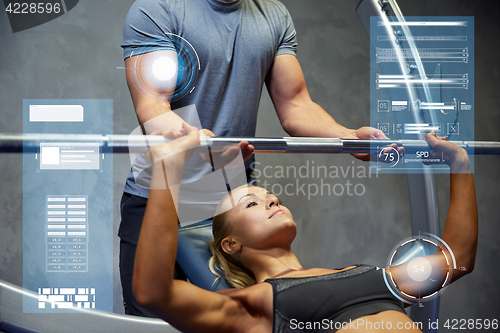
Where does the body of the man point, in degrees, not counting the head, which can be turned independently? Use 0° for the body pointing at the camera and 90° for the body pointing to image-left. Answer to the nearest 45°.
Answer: approximately 315°
